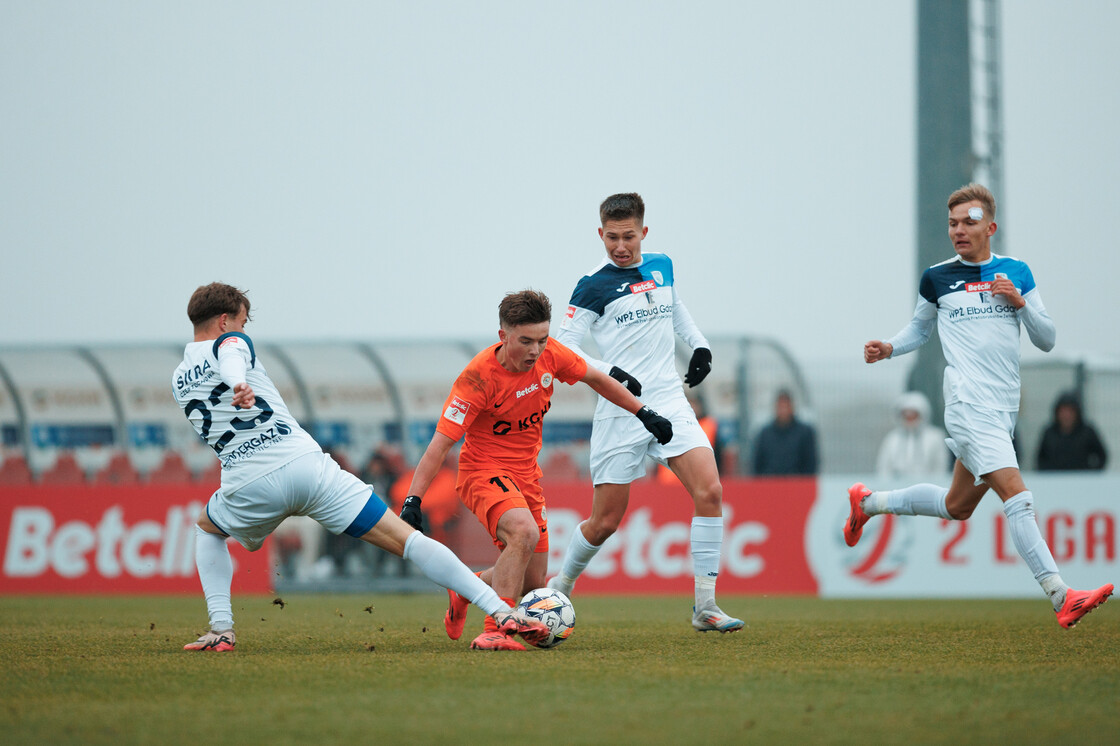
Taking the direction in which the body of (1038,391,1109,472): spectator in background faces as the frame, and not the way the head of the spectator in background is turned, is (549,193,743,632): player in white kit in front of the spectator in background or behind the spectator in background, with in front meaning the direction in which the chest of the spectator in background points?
in front

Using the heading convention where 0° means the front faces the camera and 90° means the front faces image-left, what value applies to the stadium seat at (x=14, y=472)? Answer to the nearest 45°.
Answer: approximately 0°

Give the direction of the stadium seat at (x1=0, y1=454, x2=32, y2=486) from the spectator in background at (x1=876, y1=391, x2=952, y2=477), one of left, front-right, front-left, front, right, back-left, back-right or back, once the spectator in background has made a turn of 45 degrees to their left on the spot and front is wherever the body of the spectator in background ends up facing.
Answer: back-right

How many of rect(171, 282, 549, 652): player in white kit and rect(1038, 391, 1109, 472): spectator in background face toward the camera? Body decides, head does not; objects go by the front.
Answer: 1

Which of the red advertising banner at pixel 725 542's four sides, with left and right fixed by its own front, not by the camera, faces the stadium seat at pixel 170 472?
right

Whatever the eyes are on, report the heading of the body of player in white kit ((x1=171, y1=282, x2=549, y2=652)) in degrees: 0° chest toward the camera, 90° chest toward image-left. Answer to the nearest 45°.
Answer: approximately 225°

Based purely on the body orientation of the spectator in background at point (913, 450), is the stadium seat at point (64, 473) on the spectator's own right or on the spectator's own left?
on the spectator's own right

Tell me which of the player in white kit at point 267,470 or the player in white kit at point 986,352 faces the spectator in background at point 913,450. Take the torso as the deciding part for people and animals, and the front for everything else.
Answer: the player in white kit at point 267,470

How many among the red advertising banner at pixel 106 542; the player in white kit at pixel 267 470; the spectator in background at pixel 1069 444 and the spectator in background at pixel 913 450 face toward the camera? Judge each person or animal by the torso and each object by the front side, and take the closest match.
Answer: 3

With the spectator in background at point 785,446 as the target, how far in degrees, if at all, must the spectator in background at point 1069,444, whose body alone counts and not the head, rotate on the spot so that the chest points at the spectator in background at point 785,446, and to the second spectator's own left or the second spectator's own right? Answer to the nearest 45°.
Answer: approximately 90° to the second spectator's own right
